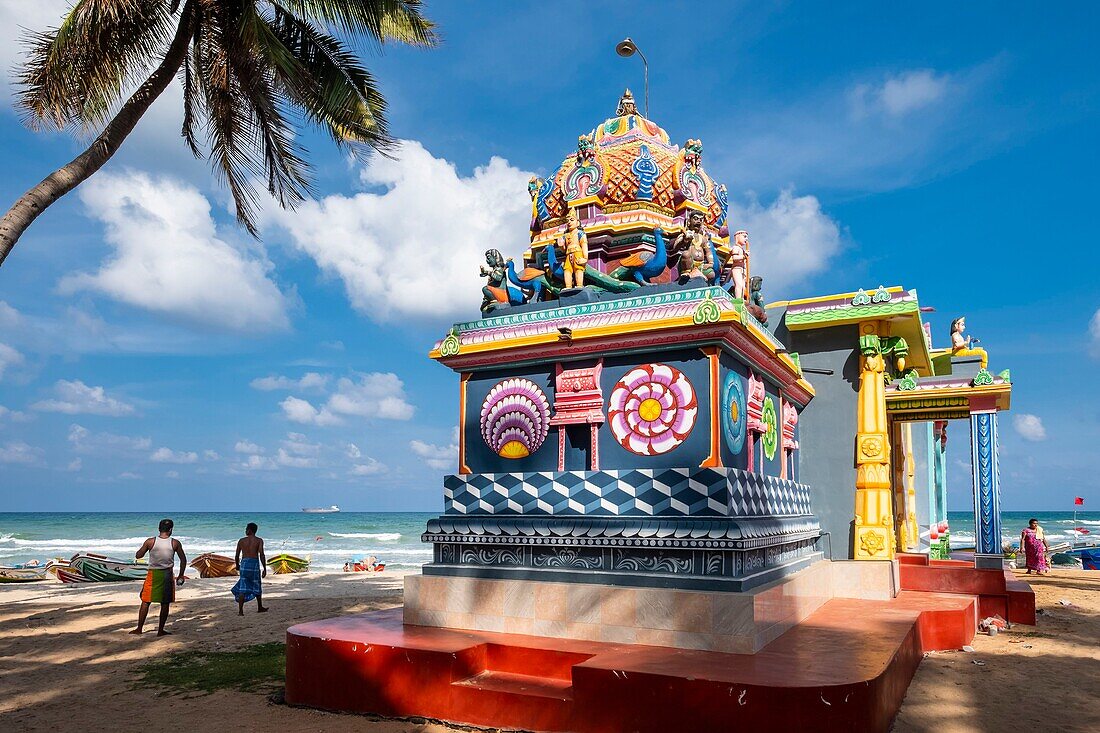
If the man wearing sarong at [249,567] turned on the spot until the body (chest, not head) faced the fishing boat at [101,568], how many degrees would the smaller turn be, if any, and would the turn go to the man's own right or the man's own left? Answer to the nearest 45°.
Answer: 0° — they already face it

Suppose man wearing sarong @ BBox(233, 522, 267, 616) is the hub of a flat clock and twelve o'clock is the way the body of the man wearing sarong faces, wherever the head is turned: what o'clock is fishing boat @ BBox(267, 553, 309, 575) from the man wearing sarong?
The fishing boat is roughly at 12 o'clock from the man wearing sarong.

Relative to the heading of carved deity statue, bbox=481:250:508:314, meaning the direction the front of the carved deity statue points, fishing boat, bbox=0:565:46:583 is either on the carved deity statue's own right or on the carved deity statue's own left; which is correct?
on the carved deity statue's own right

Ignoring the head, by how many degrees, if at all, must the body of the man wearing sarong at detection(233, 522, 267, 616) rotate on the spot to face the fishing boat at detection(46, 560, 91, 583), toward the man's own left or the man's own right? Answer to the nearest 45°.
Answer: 0° — they already face it

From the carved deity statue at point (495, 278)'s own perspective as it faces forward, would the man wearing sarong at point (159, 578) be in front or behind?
in front

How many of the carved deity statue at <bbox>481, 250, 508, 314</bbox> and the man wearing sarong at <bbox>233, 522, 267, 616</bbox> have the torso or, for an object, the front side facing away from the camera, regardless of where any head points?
1

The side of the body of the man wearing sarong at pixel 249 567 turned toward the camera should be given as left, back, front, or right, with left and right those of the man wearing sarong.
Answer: back

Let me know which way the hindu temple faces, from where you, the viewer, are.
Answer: facing away from the viewer and to the right of the viewer

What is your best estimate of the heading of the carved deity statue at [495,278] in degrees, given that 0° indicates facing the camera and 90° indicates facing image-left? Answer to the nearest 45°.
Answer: approximately 90°

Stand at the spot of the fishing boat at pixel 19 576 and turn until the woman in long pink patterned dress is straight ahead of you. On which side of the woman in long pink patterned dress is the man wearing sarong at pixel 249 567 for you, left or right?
right
